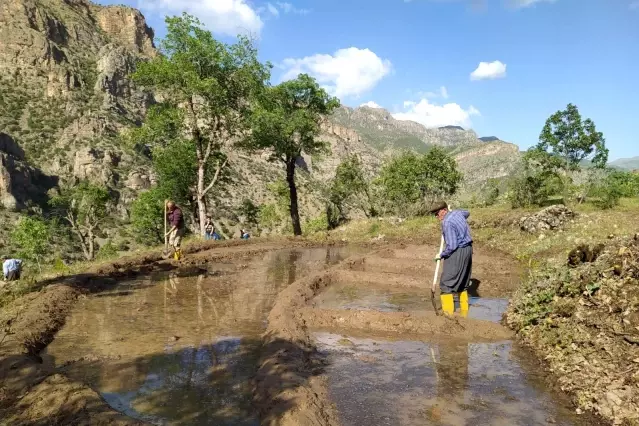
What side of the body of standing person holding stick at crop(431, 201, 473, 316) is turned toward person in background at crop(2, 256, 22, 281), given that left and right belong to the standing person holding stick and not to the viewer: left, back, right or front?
front

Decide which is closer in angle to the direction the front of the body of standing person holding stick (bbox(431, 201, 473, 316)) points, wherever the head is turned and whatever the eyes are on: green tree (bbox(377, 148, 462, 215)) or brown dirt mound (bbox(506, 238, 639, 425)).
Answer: the green tree

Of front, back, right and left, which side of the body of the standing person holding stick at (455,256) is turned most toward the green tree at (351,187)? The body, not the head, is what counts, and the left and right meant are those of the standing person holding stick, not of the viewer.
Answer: right

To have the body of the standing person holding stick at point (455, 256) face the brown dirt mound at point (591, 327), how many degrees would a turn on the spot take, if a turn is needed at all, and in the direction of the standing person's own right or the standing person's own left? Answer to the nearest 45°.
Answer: approximately 135° to the standing person's own left

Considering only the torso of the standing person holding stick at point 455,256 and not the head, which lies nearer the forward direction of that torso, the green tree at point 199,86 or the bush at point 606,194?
the green tree

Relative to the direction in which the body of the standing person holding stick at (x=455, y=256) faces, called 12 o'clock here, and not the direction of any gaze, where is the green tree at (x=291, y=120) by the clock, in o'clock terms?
The green tree is roughly at 2 o'clock from the standing person holding stick.

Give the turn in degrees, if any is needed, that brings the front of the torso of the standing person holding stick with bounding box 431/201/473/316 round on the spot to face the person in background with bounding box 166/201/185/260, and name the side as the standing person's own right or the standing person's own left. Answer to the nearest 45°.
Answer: approximately 45° to the standing person's own right

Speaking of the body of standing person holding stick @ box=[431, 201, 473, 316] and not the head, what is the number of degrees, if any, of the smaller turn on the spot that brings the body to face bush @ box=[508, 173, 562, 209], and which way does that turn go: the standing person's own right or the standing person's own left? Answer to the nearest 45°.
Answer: approximately 90° to the standing person's own right

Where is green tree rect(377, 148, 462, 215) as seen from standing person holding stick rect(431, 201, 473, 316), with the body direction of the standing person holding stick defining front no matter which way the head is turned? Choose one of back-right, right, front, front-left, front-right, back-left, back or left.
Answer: right

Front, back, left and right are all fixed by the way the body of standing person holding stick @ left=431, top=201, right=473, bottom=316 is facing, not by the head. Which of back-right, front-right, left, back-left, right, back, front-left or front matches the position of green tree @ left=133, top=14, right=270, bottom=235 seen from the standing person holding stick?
front-right

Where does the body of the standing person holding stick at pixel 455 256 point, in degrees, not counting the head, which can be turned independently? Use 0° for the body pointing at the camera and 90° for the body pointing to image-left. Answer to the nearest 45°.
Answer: approximately 90°
